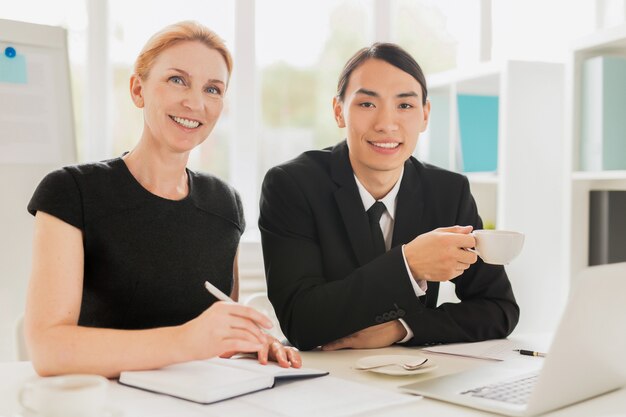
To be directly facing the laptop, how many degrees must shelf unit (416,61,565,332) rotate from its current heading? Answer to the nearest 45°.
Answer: approximately 45° to its left

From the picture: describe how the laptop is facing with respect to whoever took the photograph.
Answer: facing away from the viewer and to the left of the viewer

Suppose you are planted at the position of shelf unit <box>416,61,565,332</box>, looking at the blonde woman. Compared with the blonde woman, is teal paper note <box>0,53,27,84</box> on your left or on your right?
right

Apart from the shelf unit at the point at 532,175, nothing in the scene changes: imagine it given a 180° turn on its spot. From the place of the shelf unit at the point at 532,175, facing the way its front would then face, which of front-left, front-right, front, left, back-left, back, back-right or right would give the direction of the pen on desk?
back-right

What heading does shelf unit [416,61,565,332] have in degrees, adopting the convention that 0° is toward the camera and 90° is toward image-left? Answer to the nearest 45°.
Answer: approximately 45°

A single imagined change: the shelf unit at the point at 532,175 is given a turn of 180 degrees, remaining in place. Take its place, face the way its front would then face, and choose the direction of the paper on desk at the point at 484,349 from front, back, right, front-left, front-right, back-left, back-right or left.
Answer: back-right

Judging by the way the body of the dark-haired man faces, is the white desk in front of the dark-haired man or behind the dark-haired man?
in front

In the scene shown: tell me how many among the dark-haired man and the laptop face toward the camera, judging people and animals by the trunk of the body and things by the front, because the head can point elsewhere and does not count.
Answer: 1

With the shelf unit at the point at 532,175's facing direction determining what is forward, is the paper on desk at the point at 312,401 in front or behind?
in front

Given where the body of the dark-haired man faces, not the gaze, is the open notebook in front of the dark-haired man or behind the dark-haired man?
in front

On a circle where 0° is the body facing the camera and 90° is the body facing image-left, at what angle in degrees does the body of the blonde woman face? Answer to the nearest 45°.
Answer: approximately 315°
